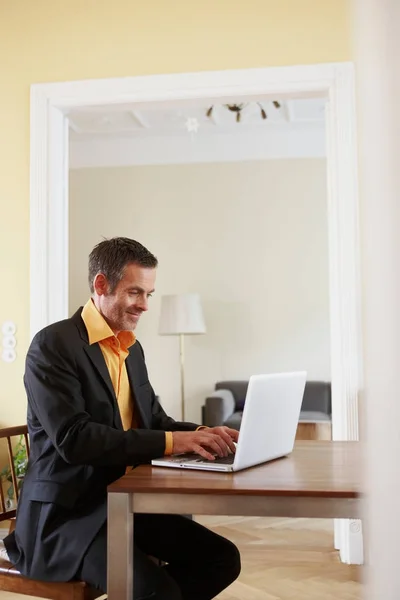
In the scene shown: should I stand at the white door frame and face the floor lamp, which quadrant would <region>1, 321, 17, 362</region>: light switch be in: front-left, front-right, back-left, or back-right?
front-left

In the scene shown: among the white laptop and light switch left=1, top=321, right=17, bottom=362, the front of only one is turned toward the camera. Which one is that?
the light switch

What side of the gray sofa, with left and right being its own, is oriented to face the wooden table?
front

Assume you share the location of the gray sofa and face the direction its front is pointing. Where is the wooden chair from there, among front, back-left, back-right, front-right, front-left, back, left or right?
front

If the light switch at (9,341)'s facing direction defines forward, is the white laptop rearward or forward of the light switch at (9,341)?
forward

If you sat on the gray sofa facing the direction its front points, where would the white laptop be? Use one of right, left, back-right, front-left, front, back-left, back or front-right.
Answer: front

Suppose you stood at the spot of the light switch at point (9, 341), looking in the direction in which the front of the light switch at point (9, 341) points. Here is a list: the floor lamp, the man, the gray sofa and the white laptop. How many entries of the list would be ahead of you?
2

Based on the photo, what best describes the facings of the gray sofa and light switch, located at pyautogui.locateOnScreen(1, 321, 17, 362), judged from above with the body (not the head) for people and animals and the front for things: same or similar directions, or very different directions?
same or similar directions

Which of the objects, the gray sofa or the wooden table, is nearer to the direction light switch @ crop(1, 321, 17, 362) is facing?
the wooden table

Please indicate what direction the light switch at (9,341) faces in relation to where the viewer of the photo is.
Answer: facing the viewer

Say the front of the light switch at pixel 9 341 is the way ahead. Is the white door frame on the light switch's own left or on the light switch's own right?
on the light switch's own left

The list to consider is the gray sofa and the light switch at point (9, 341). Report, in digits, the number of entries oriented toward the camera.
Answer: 2

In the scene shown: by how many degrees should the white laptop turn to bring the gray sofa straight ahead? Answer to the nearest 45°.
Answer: approximately 45° to its right

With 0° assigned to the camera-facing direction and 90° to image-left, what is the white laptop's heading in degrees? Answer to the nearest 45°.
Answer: approximately 135°

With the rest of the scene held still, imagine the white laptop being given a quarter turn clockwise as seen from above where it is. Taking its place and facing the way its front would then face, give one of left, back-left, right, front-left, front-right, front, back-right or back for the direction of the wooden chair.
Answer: back-left
